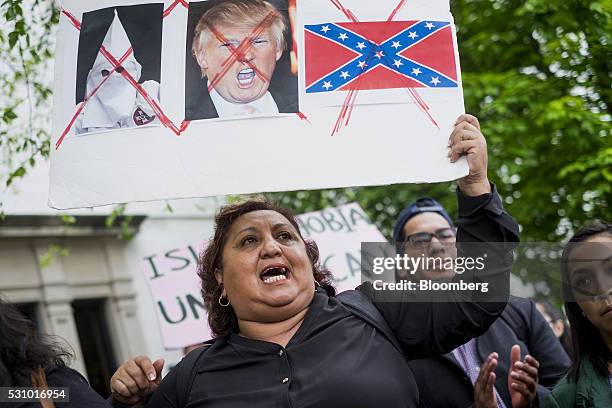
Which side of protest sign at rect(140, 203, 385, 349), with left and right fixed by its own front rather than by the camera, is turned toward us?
front
